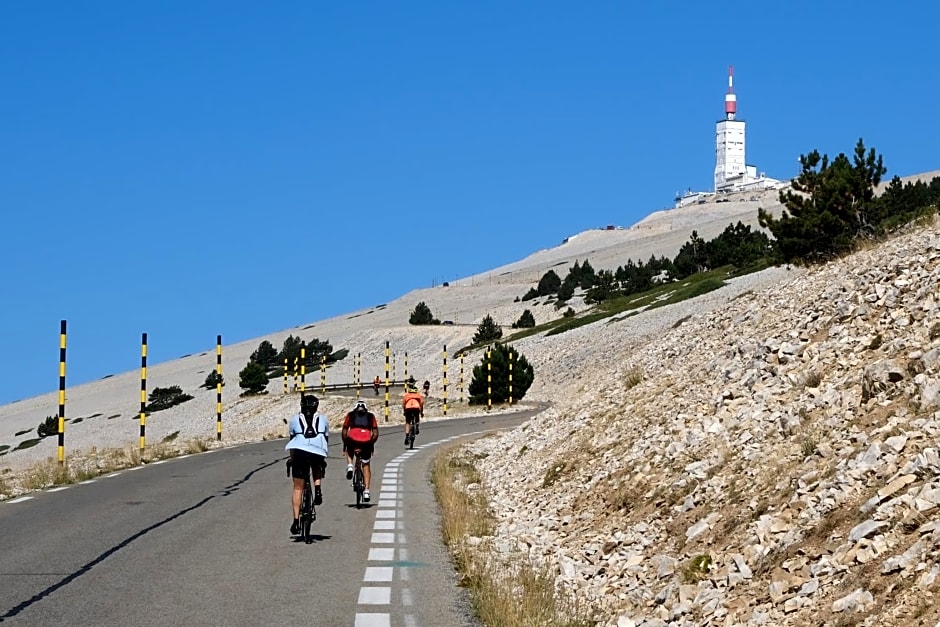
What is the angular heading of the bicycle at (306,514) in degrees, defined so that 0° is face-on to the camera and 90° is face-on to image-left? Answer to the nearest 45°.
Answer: approximately 180°

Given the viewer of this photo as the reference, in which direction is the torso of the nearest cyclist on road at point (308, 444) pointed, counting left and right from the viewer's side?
facing away from the viewer

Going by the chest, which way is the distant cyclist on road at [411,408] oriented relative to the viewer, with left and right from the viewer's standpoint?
facing away from the viewer

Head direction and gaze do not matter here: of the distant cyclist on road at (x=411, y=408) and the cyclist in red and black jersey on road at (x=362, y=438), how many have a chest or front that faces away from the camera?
2

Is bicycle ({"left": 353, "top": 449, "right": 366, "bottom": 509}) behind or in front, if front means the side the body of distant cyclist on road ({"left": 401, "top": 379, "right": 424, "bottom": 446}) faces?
behind

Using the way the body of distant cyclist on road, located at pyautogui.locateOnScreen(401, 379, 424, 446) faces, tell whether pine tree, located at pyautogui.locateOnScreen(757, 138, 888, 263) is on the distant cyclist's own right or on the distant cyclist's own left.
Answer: on the distant cyclist's own right

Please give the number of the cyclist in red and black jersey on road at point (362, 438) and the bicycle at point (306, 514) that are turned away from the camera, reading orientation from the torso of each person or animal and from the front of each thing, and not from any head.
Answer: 2

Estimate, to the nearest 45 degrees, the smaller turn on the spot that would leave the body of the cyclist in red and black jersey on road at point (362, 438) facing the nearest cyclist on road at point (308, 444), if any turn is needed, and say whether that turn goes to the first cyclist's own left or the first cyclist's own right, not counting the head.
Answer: approximately 180°

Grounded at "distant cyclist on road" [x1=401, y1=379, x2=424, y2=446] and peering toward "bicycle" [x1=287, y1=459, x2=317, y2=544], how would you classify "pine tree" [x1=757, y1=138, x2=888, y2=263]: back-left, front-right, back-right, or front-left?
back-left

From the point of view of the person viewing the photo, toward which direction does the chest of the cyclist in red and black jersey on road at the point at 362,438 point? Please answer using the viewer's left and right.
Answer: facing away from the viewer
